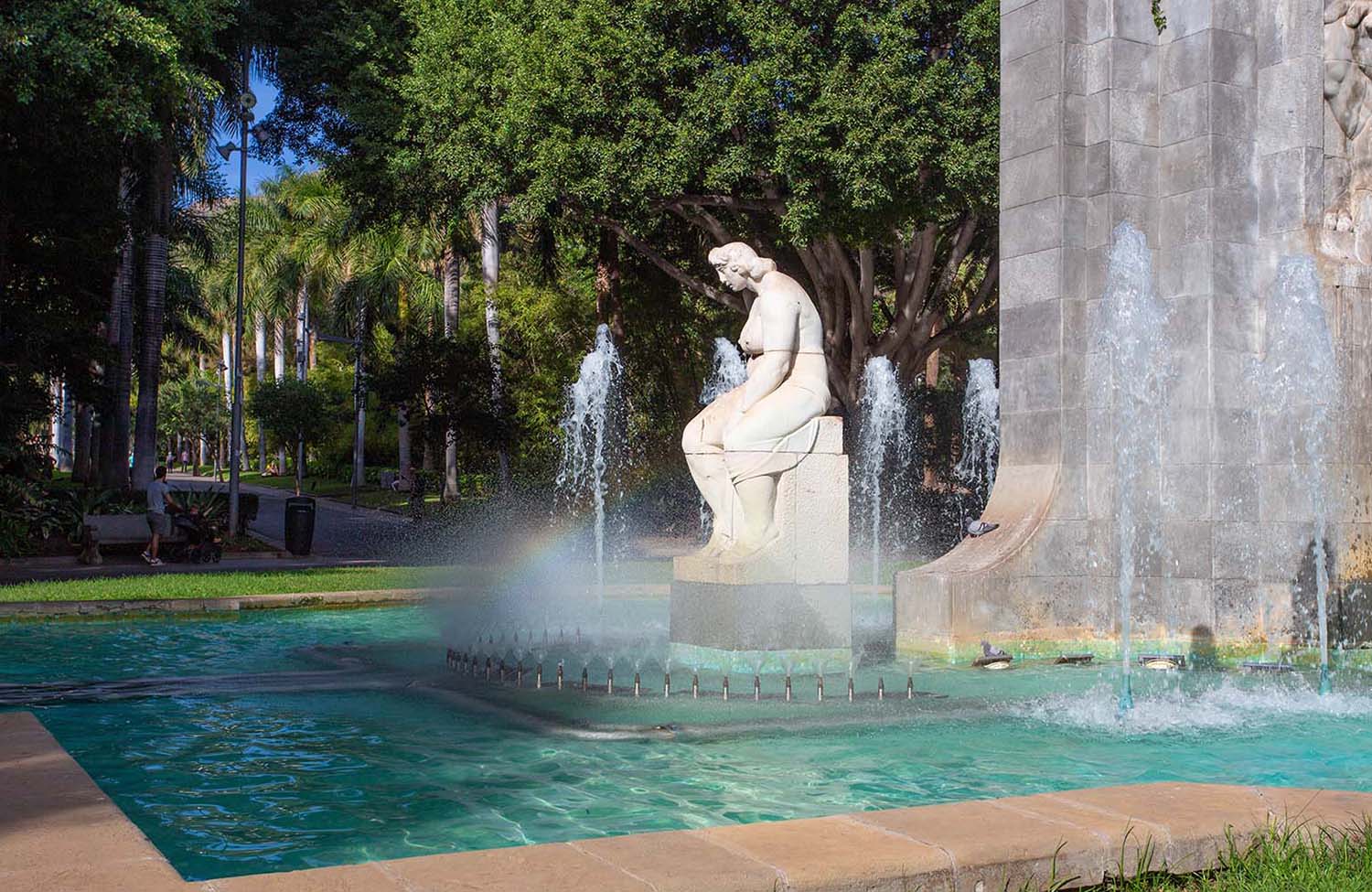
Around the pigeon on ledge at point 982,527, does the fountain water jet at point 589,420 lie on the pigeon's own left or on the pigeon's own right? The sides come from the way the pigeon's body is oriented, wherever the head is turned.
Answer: on the pigeon's own right

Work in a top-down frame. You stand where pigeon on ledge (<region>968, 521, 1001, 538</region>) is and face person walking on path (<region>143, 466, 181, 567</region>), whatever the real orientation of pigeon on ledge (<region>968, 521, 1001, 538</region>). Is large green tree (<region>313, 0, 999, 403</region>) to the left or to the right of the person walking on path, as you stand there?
right

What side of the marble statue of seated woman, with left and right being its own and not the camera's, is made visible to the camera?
left

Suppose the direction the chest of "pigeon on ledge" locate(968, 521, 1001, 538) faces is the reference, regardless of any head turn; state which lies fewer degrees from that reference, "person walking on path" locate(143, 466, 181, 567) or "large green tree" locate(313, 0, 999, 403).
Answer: the person walking on path

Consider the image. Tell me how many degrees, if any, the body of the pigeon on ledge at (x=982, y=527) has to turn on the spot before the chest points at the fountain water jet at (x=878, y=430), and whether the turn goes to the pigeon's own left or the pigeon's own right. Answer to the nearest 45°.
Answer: approximately 90° to the pigeon's own right

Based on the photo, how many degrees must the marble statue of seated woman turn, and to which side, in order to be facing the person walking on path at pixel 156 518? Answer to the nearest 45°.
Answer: approximately 45° to its right

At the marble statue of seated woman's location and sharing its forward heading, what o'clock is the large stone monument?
The large stone monument is roughly at 5 o'clock from the marble statue of seated woman.

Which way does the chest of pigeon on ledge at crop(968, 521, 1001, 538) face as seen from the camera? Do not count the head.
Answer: to the viewer's left

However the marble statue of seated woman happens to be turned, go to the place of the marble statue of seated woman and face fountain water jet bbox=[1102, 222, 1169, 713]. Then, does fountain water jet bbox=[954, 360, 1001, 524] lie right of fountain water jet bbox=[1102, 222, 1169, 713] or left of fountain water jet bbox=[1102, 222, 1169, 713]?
left

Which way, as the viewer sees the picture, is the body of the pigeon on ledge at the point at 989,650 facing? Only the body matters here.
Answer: to the viewer's left
